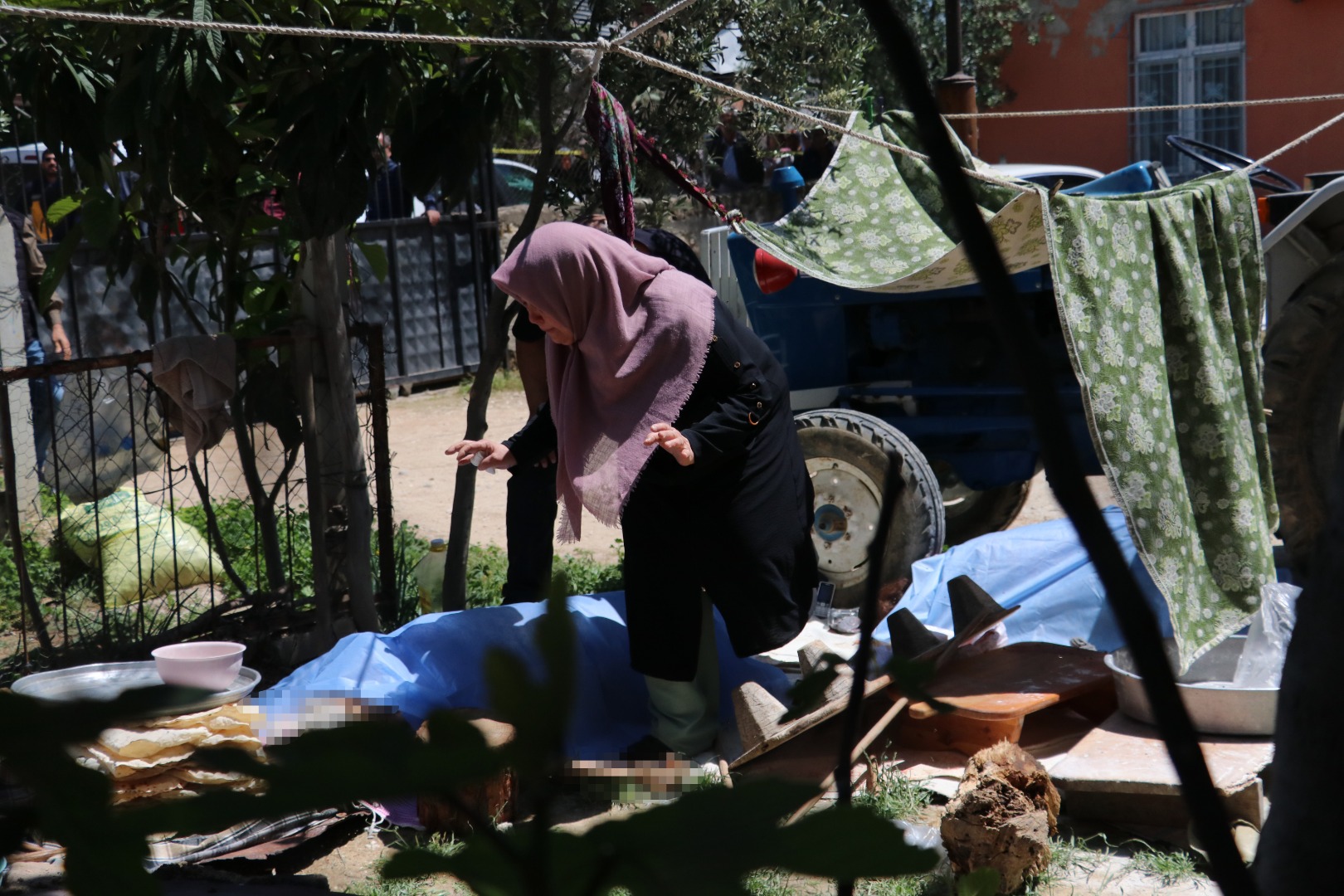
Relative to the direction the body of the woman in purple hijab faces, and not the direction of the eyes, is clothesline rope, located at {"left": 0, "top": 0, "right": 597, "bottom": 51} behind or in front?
in front

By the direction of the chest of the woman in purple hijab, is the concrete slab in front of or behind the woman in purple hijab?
behind

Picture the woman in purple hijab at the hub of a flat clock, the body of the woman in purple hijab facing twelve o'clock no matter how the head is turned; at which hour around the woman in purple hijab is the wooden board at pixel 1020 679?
The wooden board is roughly at 6 o'clock from the woman in purple hijab.

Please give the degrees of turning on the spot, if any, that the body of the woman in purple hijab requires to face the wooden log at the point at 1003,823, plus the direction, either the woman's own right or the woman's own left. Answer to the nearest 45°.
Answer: approximately 135° to the woman's own left

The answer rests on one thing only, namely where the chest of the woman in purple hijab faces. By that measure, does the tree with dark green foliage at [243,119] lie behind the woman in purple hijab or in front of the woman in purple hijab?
in front

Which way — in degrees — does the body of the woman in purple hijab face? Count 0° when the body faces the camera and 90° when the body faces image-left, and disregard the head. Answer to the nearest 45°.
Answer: approximately 90°

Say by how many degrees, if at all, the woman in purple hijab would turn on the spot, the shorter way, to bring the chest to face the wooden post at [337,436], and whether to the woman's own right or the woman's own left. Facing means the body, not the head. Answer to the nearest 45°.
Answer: approximately 45° to the woman's own right
